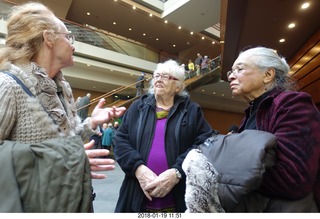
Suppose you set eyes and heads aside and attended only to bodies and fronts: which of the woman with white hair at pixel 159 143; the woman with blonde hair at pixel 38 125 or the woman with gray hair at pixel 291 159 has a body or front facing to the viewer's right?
the woman with blonde hair at pixel 38 125

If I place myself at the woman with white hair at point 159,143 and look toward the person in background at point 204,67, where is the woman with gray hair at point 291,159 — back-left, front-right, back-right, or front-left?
back-right

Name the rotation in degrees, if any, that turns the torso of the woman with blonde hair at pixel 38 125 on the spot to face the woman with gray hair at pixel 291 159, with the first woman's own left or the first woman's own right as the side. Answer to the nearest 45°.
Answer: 0° — they already face them

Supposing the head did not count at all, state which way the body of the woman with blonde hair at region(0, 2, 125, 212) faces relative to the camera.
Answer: to the viewer's right

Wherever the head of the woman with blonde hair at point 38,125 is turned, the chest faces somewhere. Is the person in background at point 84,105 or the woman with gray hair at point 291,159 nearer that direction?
the woman with gray hair

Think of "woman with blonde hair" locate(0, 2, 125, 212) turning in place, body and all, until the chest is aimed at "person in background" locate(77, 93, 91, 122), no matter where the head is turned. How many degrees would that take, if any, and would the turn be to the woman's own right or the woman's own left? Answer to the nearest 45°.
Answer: approximately 90° to the woman's own left

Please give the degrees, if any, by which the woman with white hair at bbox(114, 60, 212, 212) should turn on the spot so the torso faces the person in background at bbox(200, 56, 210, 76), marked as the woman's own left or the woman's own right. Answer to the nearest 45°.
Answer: approximately 180°

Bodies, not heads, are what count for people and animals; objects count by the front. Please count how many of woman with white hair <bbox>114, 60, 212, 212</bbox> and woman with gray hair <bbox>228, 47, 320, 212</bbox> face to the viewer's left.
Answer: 1

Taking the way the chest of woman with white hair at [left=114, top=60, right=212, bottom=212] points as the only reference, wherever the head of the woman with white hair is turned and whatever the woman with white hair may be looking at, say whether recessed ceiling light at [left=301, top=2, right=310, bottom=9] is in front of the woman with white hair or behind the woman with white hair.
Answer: behind

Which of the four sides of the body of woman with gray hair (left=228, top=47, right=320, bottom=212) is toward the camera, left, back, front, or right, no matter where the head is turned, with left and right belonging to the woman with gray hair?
left
